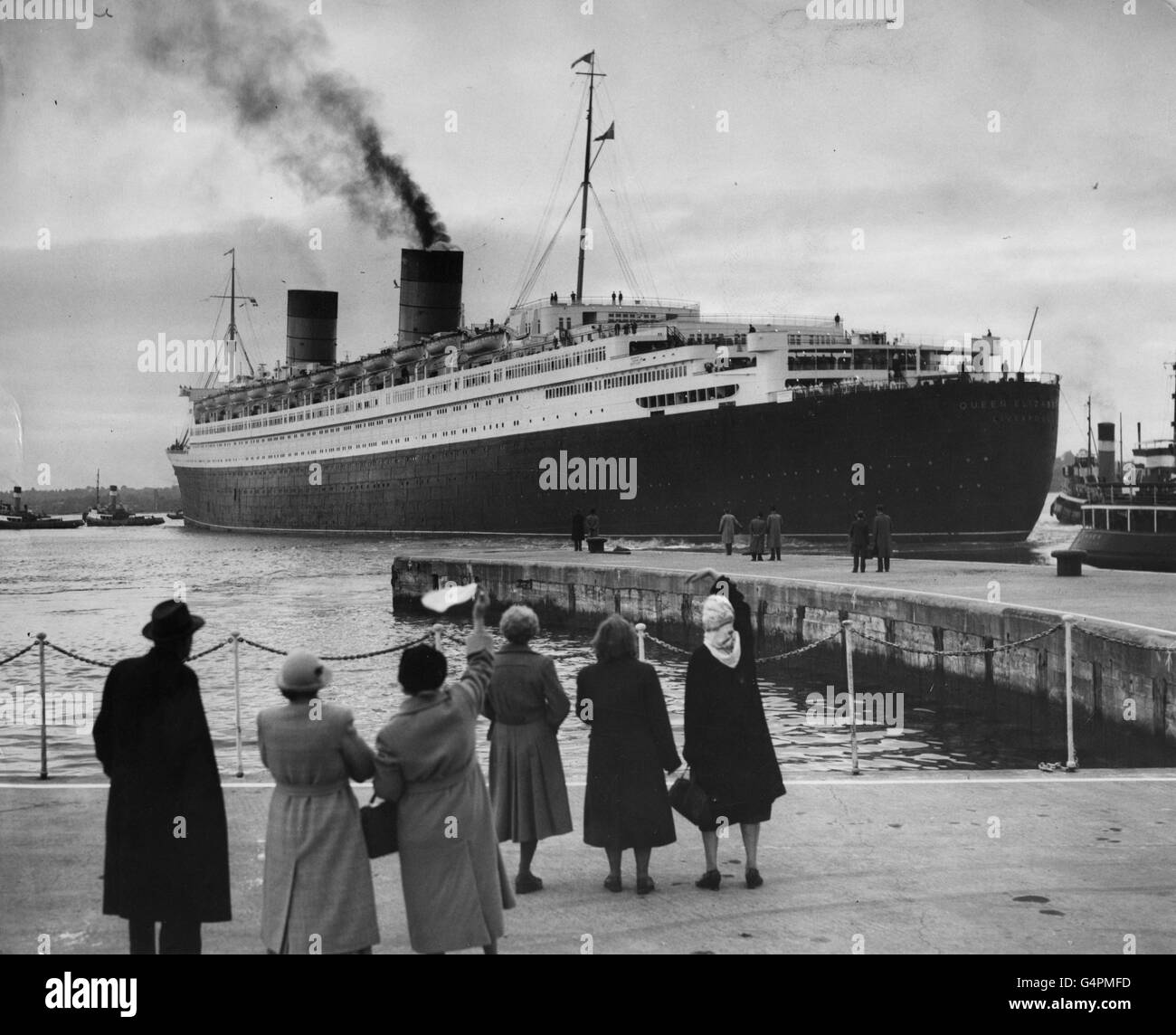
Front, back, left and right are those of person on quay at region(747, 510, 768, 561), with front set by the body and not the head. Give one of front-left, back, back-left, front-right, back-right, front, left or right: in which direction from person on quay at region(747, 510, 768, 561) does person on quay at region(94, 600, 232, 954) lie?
back

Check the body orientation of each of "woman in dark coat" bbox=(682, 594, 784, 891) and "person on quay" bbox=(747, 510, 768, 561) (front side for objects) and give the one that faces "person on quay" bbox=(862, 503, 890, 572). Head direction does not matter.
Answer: the woman in dark coat

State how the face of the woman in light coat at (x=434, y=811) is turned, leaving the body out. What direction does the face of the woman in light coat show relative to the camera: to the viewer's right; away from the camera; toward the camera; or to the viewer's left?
away from the camera

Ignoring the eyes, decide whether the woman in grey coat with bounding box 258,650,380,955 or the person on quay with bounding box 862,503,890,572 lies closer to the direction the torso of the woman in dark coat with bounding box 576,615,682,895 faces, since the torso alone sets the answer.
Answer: the person on quay

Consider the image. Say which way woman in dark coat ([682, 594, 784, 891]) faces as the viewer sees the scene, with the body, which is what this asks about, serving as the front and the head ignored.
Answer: away from the camera

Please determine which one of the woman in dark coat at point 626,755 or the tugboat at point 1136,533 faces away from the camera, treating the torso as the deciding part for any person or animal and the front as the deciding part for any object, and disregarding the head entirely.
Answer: the woman in dark coat

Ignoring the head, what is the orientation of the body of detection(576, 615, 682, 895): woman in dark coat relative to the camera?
away from the camera

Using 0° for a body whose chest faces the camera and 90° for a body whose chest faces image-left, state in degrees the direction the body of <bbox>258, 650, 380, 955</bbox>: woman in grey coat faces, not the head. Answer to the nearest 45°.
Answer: approximately 180°

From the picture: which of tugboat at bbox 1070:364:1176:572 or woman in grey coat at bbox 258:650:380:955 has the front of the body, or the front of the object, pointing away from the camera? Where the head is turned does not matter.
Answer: the woman in grey coat

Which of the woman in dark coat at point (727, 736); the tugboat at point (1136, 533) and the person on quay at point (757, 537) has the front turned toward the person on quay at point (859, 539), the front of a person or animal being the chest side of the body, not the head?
the woman in dark coat

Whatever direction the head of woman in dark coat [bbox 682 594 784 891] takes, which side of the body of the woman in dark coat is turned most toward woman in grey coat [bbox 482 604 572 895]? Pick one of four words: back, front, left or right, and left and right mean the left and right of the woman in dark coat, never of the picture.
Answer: left

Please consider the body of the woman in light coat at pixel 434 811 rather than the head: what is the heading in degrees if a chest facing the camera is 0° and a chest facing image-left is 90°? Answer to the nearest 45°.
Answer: approximately 225°

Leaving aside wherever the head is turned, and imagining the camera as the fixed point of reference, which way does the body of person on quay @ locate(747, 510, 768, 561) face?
away from the camera

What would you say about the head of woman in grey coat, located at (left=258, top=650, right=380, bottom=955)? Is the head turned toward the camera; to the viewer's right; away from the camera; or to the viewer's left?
away from the camera

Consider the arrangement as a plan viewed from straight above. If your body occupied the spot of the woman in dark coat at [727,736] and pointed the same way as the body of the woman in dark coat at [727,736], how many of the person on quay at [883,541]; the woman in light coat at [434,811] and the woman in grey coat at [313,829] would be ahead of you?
1
